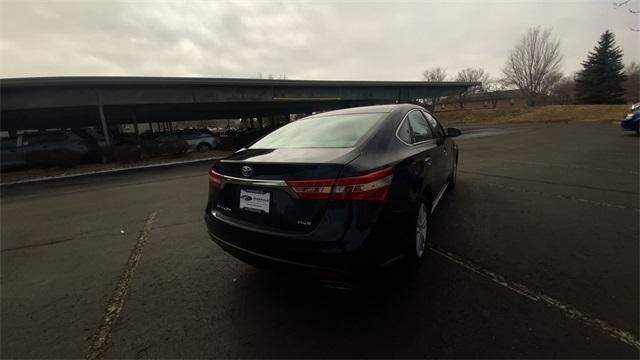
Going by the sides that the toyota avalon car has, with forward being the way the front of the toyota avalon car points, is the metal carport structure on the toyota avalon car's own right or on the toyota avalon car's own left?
on the toyota avalon car's own left

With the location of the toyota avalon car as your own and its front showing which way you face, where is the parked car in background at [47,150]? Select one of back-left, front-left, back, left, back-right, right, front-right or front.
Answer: left

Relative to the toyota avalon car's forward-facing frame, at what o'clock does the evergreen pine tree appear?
The evergreen pine tree is roughly at 12 o'clock from the toyota avalon car.

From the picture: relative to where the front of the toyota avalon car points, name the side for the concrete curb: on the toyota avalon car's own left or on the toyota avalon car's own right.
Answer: on the toyota avalon car's own left

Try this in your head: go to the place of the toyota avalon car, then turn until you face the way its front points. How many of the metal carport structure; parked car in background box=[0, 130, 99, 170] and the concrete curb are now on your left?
3

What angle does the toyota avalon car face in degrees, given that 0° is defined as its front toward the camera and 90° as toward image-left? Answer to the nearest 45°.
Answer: approximately 225°
